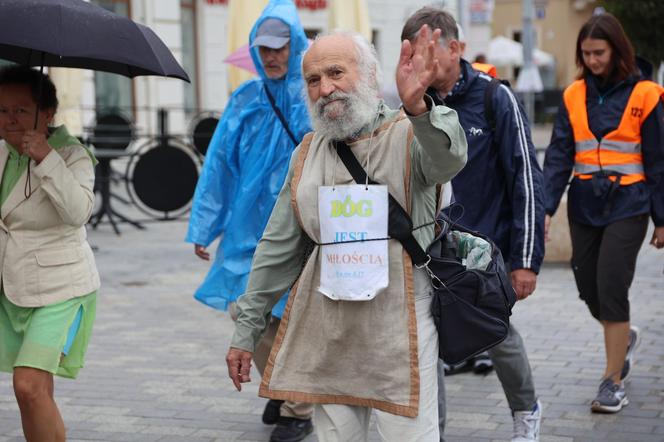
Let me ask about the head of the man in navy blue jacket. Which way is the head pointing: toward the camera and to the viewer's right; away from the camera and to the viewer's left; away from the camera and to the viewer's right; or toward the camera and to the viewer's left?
toward the camera and to the viewer's left

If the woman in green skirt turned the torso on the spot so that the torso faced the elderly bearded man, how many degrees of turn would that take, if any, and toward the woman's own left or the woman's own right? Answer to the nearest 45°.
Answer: approximately 90° to the woman's own left

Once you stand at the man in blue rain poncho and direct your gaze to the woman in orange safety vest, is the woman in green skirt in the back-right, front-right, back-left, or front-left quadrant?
back-right

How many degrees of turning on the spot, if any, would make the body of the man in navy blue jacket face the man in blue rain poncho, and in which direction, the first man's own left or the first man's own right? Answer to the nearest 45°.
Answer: approximately 90° to the first man's own right

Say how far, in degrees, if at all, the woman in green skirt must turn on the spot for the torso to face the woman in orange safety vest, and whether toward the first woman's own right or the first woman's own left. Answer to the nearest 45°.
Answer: approximately 135° to the first woman's own left

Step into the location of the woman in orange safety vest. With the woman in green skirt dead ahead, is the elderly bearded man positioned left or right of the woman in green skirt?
left

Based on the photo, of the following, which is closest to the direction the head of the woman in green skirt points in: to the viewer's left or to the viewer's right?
to the viewer's left

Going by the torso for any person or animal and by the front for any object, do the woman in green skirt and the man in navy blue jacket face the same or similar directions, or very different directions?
same or similar directions

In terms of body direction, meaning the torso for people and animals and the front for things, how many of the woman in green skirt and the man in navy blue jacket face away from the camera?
0

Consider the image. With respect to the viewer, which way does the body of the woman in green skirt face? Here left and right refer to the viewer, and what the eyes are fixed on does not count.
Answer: facing the viewer and to the left of the viewer
